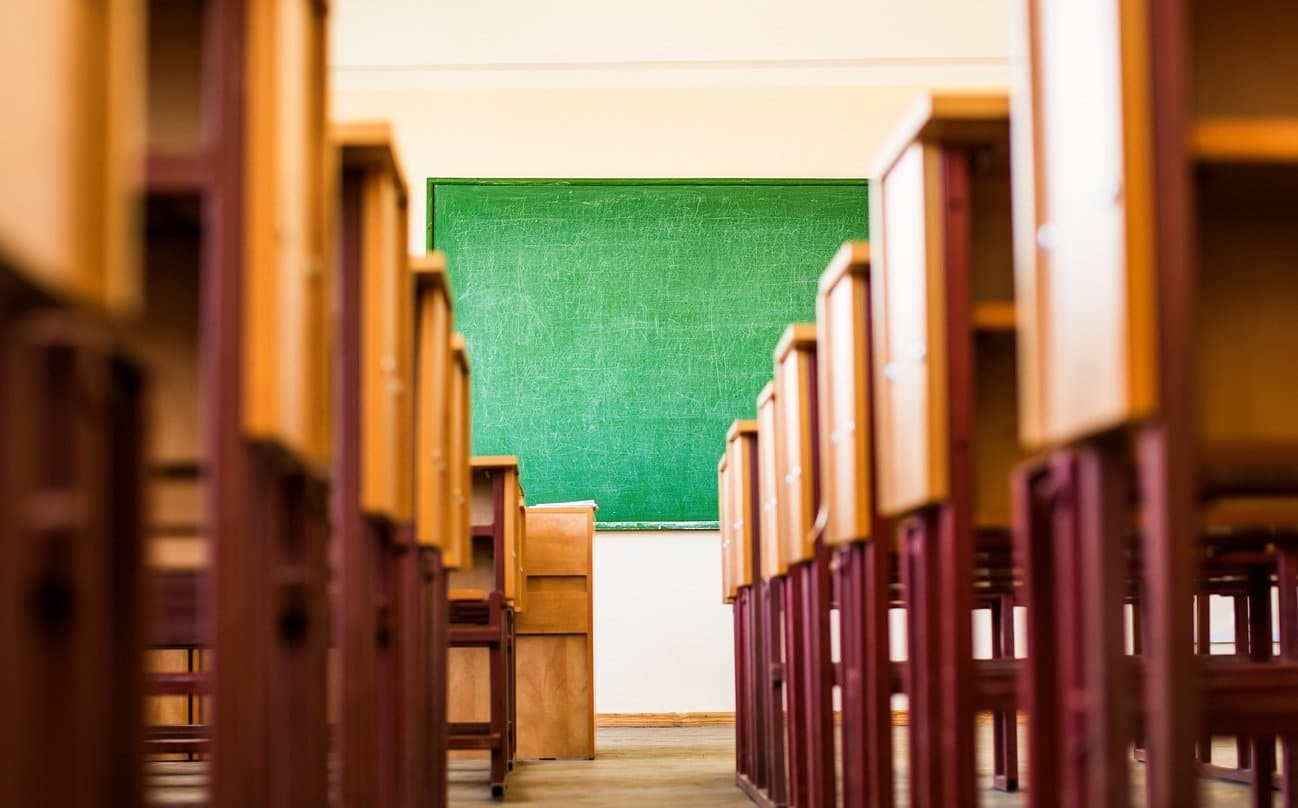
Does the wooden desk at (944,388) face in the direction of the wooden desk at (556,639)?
no

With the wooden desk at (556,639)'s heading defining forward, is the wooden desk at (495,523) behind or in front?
in front

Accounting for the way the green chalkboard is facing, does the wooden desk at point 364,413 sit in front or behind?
in front

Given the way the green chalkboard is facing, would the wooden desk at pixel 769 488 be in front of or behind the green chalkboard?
in front

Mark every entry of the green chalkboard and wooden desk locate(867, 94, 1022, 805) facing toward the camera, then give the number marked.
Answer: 2

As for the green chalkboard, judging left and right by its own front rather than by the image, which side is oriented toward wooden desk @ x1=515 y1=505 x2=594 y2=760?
front

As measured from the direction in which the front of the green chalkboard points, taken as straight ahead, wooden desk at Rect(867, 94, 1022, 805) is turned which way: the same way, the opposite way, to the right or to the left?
the same way

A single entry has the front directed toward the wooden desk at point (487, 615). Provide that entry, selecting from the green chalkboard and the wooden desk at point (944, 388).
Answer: the green chalkboard

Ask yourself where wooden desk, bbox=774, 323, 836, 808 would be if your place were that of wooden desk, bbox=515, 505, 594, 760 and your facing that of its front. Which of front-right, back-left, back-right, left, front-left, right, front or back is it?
front

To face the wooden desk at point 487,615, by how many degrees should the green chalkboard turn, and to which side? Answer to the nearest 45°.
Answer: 0° — it already faces it

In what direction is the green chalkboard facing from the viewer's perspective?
toward the camera

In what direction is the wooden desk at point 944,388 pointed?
toward the camera
